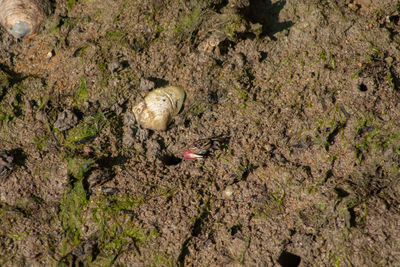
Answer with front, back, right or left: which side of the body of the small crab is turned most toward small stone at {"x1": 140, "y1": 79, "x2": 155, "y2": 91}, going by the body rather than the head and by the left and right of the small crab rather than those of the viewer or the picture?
right

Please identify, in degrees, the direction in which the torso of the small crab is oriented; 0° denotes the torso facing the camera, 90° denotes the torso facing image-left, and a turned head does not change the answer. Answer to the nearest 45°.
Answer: approximately 45°

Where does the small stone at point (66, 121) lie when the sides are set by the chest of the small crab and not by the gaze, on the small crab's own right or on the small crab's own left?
on the small crab's own right

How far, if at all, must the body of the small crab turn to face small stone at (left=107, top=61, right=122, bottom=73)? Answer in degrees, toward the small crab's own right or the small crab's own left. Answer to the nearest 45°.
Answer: approximately 90° to the small crab's own right
